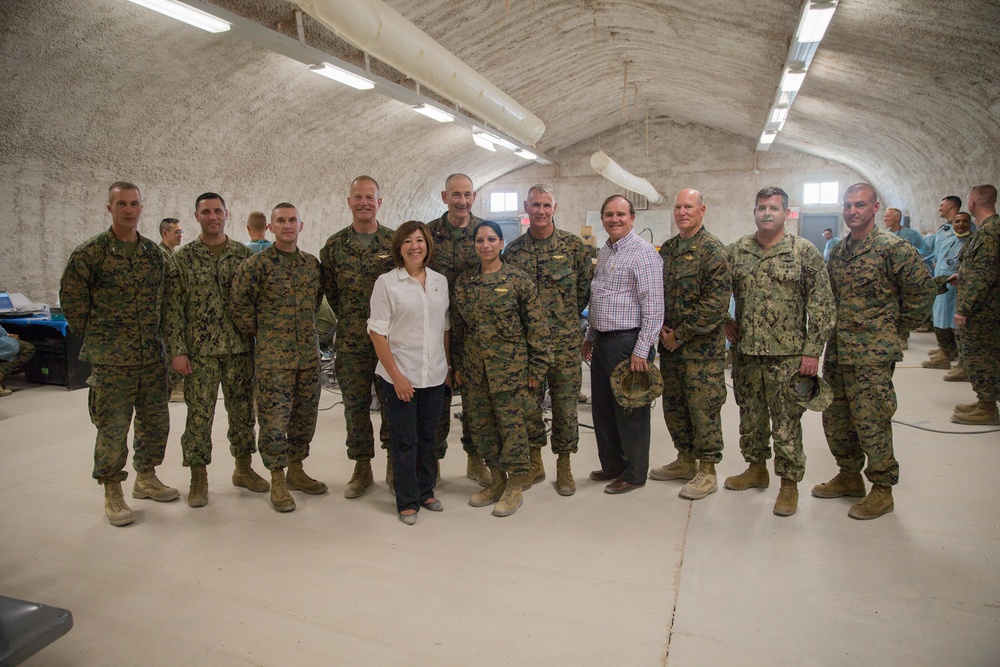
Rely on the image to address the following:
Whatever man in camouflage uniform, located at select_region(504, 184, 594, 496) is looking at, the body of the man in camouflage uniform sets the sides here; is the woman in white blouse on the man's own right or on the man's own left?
on the man's own right

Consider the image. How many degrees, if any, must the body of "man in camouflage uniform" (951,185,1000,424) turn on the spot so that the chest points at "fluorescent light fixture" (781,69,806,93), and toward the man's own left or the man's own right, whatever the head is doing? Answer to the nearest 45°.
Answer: approximately 45° to the man's own right

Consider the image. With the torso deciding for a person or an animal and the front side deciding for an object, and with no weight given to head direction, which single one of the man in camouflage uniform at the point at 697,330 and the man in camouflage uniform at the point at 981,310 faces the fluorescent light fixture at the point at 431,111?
the man in camouflage uniform at the point at 981,310

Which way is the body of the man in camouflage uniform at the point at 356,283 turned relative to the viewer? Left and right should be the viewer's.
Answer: facing the viewer

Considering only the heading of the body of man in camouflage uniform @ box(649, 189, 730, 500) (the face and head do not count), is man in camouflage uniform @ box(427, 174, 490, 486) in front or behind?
in front

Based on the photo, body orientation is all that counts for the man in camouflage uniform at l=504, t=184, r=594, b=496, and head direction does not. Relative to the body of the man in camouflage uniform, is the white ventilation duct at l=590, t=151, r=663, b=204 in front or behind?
behind

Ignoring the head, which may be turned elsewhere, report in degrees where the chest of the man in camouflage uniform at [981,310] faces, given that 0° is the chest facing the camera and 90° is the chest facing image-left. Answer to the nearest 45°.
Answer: approximately 90°

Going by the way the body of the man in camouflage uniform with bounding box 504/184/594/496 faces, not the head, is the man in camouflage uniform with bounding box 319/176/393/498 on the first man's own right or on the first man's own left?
on the first man's own right

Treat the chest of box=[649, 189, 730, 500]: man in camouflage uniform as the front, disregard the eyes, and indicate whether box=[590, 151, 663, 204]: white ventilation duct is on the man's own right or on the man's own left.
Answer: on the man's own right

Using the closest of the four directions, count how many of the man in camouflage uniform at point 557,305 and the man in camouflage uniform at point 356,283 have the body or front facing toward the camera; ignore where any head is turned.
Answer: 2
